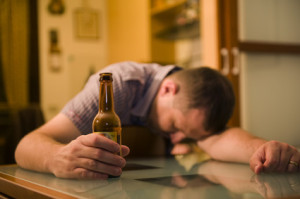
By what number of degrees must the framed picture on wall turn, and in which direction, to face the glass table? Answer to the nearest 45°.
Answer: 0° — it already faces it

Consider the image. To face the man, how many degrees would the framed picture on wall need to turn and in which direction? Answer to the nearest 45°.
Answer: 0° — it already faces them

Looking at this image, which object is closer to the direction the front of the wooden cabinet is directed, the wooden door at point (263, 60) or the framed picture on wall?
the wooden door

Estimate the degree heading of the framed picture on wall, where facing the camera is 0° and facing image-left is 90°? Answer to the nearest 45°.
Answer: approximately 0°

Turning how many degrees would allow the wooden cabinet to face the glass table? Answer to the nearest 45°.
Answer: approximately 45° to its right

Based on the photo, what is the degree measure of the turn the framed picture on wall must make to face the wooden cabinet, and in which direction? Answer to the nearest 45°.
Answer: approximately 45° to its left
